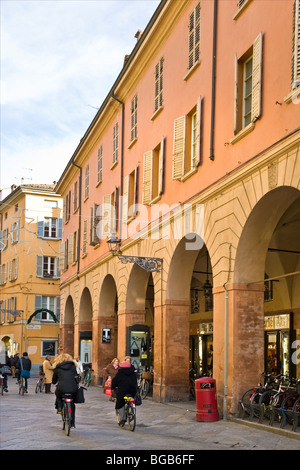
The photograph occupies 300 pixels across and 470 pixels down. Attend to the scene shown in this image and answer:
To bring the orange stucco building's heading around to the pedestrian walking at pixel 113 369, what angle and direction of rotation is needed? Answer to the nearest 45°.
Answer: approximately 90° to its right

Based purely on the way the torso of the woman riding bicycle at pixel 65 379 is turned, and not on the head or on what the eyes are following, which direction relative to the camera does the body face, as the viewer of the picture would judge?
away from the camera

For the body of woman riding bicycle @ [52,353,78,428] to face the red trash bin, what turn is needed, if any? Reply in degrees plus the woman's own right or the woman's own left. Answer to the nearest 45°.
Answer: approximately 45° to the woman's own right

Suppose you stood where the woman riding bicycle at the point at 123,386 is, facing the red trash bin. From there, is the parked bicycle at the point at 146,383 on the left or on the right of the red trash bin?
left

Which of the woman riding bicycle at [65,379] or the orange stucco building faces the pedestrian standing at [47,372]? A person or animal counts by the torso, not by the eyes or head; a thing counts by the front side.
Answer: the woman riding bicycle

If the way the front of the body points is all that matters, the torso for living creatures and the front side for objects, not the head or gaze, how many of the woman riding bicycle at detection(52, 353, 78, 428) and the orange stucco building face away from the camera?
1

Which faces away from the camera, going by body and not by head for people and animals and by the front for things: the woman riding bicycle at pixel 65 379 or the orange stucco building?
the woman riding bicycle

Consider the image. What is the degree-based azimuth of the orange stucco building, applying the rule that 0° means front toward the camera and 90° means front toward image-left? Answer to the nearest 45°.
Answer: approximately 45°

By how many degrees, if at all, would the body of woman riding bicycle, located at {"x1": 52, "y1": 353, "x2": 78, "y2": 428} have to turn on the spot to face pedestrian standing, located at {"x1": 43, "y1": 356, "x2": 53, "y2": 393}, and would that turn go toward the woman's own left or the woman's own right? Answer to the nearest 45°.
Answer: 0° — they already face them
